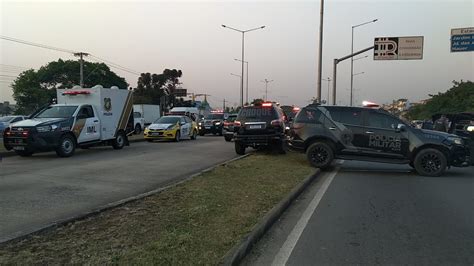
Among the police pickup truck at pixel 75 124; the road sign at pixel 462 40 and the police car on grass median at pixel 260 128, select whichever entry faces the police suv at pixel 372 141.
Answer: the road sign

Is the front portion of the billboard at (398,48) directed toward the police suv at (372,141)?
yes

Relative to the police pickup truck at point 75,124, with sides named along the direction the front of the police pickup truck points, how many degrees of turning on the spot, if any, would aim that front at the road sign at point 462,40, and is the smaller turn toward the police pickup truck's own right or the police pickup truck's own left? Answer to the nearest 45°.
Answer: approximately 135° to the police pickup truck's own left

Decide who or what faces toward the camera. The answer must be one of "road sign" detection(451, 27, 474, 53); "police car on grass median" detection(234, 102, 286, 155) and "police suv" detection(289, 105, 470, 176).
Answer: the road sign

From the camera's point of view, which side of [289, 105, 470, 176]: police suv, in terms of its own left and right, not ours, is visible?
right

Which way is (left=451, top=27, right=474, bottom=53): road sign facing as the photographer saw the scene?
facing the viewer

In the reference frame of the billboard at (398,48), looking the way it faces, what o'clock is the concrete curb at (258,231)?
The concrete curb is roughly at 12 o'clock from the billboard.

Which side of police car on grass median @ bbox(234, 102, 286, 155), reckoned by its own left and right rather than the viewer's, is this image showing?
back

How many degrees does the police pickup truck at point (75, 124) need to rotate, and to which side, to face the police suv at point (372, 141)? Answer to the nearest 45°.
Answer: approximately 90° to its left

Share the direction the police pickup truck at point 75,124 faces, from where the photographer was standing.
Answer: facing the viewer and to the left of the viewer

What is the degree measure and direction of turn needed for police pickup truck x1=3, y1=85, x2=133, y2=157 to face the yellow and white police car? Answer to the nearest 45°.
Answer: approximately 180°

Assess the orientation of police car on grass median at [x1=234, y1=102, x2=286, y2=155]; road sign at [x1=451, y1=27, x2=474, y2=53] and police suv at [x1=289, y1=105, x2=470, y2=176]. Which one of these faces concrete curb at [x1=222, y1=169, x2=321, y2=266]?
the road sign

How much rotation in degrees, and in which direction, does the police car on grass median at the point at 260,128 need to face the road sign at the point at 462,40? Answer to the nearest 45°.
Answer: approximately 45° to its right

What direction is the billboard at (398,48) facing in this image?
toward the camera
